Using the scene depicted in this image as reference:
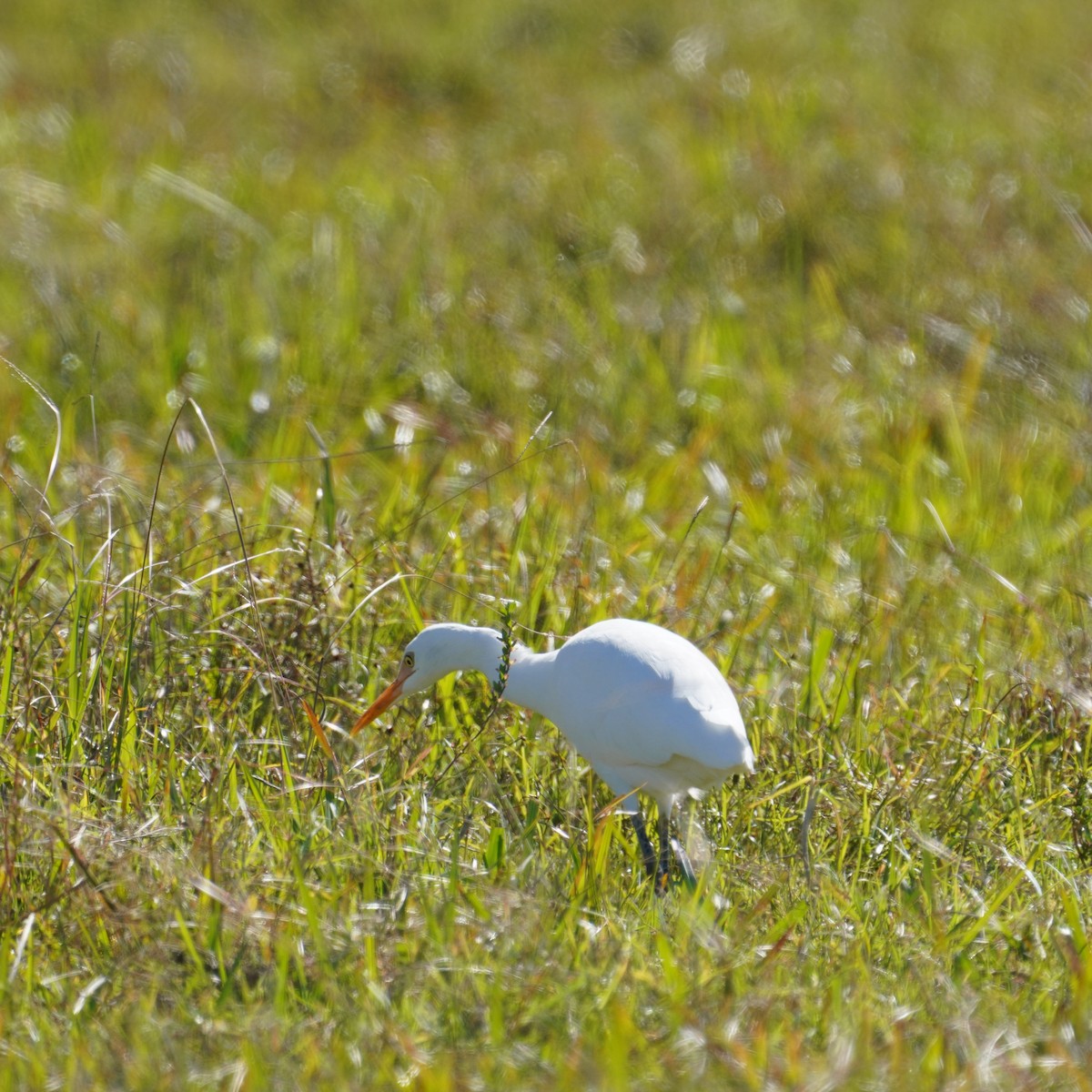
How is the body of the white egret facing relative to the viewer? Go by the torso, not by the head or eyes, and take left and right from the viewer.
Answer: facing to the left of the viewer
